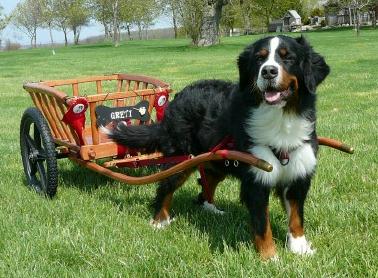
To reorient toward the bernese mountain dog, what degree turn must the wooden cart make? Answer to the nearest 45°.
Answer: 0° — it already faces it

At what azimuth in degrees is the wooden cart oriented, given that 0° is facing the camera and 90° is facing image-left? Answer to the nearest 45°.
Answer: approximately 315°

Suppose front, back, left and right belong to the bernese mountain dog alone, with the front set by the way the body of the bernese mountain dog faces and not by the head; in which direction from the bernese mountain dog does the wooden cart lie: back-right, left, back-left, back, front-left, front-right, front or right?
back
